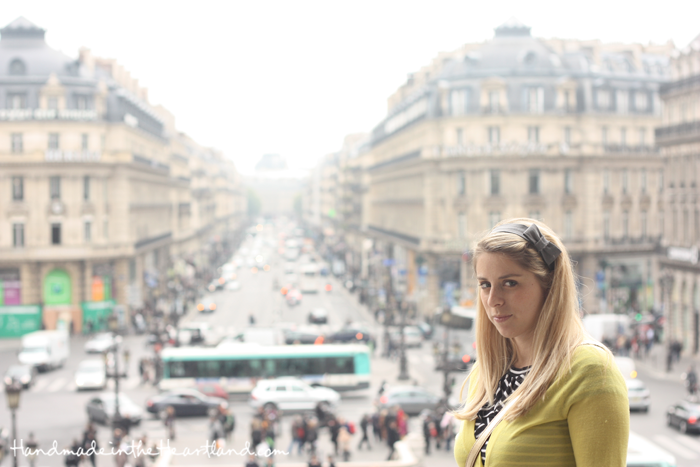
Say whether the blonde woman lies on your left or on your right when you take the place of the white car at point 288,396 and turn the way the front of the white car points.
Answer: on your right

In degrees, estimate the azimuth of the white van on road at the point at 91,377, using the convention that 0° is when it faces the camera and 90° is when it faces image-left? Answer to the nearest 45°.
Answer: approximately 45°

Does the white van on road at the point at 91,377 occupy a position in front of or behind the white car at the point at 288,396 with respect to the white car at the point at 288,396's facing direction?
behind

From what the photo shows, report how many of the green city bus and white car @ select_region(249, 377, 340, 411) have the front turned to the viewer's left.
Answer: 1

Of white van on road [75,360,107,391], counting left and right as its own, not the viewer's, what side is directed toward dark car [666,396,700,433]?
left

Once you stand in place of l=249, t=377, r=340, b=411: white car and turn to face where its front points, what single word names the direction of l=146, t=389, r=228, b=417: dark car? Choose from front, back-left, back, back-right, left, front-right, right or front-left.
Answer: back
